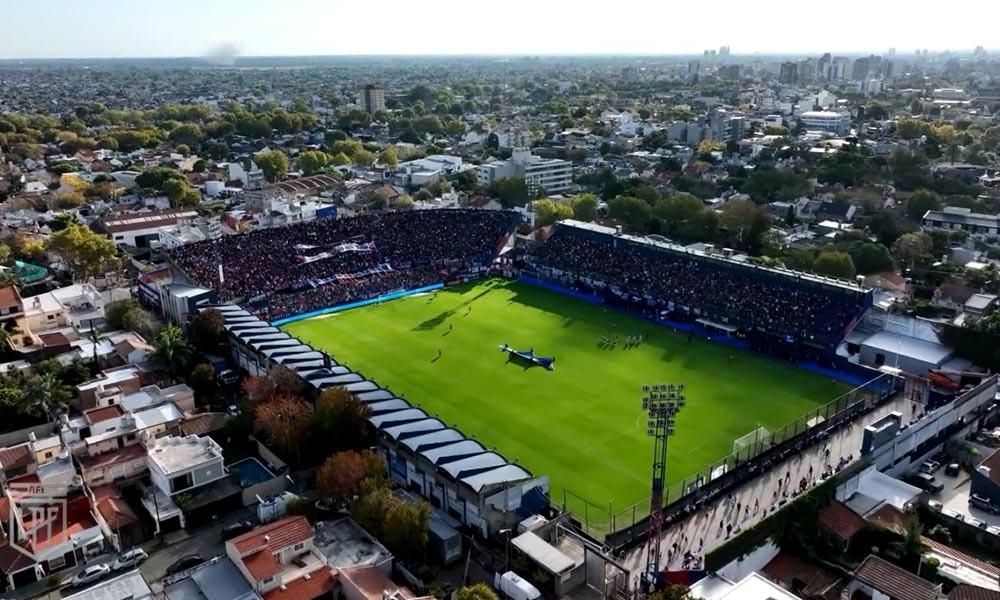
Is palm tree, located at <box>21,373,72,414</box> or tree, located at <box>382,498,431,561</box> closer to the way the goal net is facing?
the palm tree

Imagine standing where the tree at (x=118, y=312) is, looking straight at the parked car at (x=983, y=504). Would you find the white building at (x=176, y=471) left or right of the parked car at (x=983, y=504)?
right

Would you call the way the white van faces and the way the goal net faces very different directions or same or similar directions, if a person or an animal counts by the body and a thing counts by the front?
very different directions

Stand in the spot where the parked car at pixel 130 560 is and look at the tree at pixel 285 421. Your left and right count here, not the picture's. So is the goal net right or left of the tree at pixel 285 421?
right

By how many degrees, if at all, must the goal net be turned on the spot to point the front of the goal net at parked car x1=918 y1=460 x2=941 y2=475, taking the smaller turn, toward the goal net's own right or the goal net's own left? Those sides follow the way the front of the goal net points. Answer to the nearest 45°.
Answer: approximately 135° to the goal net's own right

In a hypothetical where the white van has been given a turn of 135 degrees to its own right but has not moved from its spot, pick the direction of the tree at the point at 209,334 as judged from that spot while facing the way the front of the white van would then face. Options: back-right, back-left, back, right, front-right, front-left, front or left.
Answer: front-right

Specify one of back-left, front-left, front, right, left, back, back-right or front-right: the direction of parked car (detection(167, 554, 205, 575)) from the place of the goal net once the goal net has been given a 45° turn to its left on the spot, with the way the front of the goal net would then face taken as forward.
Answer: front-left

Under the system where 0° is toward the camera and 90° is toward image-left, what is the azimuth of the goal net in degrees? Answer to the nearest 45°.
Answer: approximately 135°

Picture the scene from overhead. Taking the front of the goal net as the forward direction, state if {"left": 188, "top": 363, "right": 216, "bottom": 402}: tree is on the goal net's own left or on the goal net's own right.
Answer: on the goal net's own left
